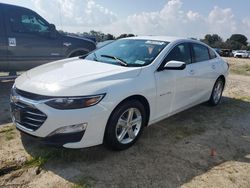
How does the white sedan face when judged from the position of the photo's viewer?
facing the viewer and to the left of the viewer

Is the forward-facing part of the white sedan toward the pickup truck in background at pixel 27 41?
no
